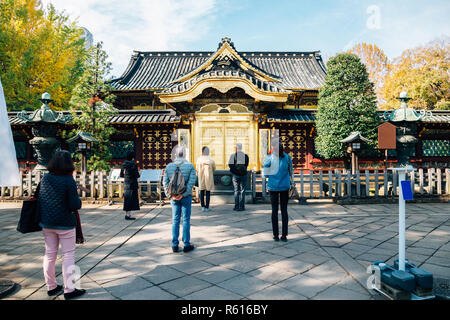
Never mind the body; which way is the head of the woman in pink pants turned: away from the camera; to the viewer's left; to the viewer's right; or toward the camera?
away from the camera

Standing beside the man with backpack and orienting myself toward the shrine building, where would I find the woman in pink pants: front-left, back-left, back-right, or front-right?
back-left

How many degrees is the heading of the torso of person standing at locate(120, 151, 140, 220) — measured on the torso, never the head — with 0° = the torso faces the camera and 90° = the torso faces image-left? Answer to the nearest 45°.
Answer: approximately 225°

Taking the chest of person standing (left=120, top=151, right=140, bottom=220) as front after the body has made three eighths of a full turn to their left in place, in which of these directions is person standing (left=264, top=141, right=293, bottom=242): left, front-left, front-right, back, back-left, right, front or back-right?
back-left

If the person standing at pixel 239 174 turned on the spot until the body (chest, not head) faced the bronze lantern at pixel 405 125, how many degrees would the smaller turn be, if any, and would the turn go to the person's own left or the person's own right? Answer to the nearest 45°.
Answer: approximately 45° to the person's own right

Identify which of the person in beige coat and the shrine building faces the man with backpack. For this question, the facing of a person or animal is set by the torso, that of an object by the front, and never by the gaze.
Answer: the shrine building

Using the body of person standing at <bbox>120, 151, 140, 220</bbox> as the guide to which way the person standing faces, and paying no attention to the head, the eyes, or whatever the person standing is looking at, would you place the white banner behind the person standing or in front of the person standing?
behind

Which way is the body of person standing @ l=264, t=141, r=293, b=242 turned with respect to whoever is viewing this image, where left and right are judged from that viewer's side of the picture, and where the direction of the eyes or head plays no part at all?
facing away from the viewer

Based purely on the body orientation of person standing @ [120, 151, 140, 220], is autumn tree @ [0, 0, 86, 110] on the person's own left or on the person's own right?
on the person's own left

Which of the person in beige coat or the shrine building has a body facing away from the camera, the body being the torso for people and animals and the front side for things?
the person in beige coat

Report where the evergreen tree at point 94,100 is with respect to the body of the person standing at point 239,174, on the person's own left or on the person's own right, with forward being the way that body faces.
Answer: on the person's own left

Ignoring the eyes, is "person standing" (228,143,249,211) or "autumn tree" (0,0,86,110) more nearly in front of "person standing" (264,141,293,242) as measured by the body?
the person standing

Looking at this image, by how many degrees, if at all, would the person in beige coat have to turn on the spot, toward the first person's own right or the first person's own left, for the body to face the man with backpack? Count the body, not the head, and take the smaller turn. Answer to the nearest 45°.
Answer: approximately 180°

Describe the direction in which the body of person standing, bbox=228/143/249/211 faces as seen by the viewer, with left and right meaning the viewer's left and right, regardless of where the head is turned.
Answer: facing away from the viewer
